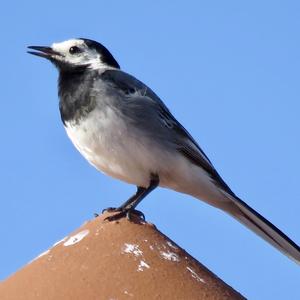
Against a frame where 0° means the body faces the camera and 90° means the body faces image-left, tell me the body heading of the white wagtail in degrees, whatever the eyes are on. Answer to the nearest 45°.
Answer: approximately 90°
